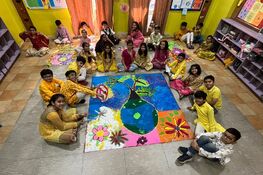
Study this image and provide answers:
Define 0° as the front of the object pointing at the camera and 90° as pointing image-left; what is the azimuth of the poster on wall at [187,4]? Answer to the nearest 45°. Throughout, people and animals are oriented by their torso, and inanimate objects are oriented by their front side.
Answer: approximately 0°

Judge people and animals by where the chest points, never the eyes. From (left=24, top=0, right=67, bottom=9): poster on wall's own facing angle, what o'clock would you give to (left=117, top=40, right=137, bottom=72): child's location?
The child is roughly at 11 o'clock from the poster on wall.

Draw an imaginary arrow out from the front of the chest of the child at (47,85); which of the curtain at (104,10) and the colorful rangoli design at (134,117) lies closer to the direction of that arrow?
the colorful rangoli design

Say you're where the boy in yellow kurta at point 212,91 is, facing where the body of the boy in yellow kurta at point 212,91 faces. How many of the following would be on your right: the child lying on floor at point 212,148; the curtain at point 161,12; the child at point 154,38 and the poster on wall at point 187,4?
3

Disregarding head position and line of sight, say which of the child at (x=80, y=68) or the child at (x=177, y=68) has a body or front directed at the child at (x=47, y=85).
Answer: the child at (x=177, y=68)

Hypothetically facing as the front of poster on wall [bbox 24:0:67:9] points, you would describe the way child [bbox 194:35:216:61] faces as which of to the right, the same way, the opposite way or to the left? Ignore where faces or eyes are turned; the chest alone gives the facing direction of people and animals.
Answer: to the right

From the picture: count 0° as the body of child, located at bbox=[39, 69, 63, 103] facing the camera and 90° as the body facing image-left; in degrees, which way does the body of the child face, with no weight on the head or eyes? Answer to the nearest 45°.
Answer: approximately 315°

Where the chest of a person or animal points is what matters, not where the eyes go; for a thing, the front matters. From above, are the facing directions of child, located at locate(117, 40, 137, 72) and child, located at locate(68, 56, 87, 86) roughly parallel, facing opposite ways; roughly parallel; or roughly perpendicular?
roughly perpendicular

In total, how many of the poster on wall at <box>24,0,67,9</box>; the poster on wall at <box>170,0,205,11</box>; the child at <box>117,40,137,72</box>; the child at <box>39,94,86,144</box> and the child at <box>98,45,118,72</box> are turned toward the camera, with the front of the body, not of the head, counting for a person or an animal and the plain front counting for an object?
4

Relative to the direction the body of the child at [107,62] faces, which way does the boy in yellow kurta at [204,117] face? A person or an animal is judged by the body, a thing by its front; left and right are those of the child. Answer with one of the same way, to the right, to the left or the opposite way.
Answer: to the right

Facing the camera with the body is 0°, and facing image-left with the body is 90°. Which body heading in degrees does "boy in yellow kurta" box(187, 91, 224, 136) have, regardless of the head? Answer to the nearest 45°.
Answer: approximately 45°
